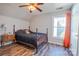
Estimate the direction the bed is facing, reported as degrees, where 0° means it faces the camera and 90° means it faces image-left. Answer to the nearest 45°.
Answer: approximately 315°

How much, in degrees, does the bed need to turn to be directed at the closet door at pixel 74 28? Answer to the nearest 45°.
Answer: approximately 45° to its left
